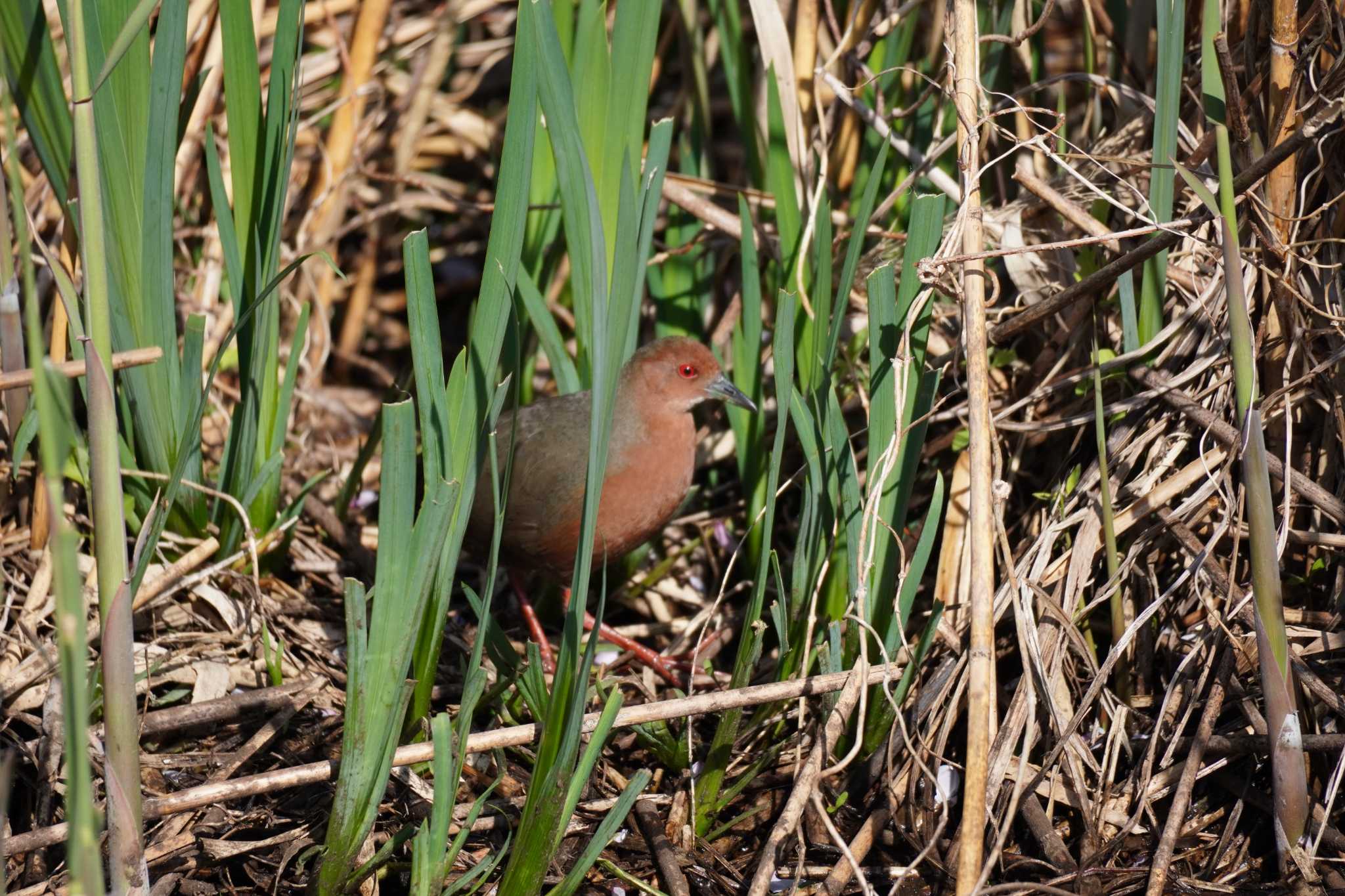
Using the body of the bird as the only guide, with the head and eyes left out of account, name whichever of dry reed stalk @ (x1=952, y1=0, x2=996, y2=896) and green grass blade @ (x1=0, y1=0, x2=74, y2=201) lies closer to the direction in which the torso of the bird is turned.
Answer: the dry reed stalk

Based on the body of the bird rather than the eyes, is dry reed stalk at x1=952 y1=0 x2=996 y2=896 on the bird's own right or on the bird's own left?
on the bird's own right

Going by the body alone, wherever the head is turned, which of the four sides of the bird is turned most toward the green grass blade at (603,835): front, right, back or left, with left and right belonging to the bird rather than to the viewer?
right

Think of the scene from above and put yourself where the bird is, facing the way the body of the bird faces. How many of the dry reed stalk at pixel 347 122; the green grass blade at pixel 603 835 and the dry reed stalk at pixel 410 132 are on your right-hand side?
1

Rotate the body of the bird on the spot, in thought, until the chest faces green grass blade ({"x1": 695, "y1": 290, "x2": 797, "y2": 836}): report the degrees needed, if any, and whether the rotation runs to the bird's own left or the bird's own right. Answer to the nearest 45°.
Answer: approximately 90° to the bird's own right

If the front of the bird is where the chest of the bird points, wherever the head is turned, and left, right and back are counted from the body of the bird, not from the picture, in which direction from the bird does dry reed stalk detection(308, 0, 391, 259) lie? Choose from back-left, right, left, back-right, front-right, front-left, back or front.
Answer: back-left

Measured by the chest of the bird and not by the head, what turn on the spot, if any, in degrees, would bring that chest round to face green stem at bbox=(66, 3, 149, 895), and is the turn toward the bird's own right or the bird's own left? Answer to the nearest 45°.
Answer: approximately 135° to the bird's own right

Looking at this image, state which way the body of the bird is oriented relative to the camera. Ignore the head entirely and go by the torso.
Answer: to the viewer's right

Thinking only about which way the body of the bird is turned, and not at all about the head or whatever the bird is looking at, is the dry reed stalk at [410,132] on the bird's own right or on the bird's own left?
on the bird's own left
